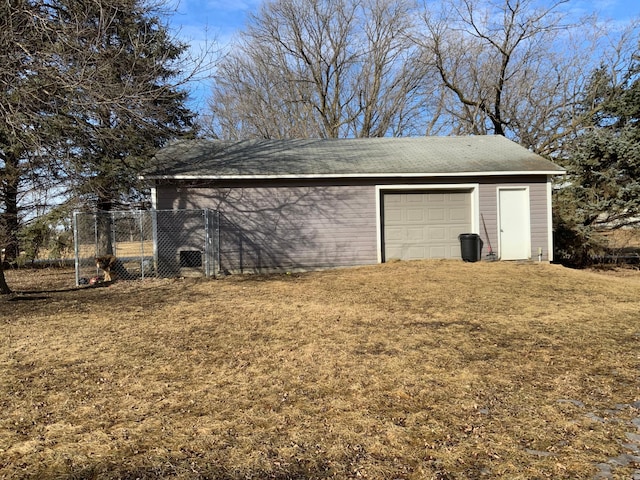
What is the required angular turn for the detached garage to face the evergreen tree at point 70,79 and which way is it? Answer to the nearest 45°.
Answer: approximately 45° to its right

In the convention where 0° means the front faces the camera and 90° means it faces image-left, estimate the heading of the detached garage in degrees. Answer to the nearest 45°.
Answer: approximately 0°

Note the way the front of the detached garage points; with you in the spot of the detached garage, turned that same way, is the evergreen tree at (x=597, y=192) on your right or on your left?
on your left
